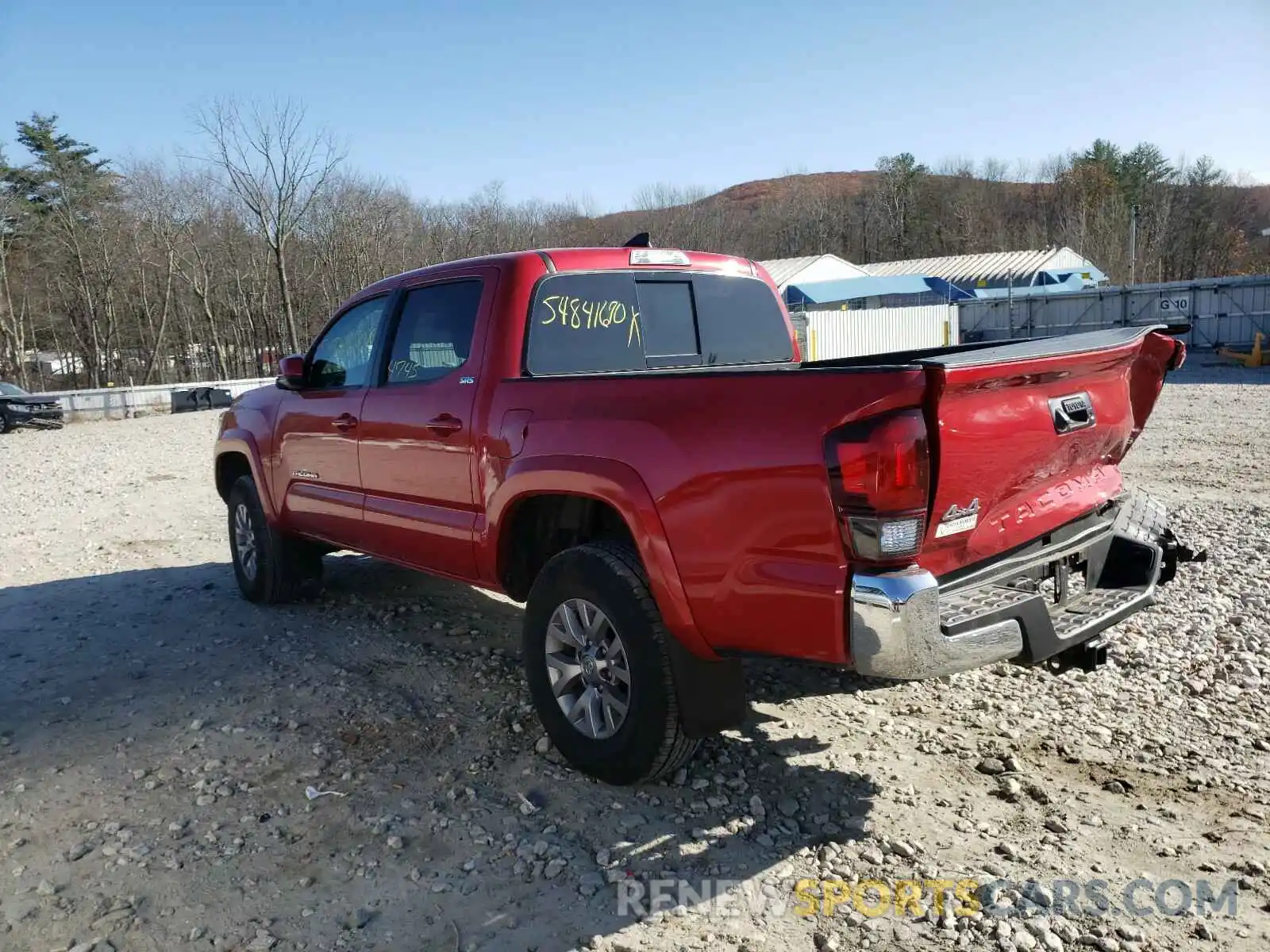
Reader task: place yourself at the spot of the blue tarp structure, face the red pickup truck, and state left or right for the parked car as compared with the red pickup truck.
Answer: right

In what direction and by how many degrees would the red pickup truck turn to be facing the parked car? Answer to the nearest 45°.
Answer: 0° — it already faces it

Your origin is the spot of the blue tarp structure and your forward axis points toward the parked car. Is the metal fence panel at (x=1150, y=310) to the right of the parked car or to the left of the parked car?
left

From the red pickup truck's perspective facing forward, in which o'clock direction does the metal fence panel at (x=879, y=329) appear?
The metal fence panel is roughly at 2 o'clock from the red pickup truck.

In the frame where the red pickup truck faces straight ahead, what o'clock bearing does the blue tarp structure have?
The blue tarp structure is roughly at 2 o'clock from the red pickup truck.

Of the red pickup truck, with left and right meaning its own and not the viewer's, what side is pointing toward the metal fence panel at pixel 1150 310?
right

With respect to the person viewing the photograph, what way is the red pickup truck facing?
facing away from the viewer and to the left of the viewer

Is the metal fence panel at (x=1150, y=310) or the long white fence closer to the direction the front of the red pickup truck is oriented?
the long white fence

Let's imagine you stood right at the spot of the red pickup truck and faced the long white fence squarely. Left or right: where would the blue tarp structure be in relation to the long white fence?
right
